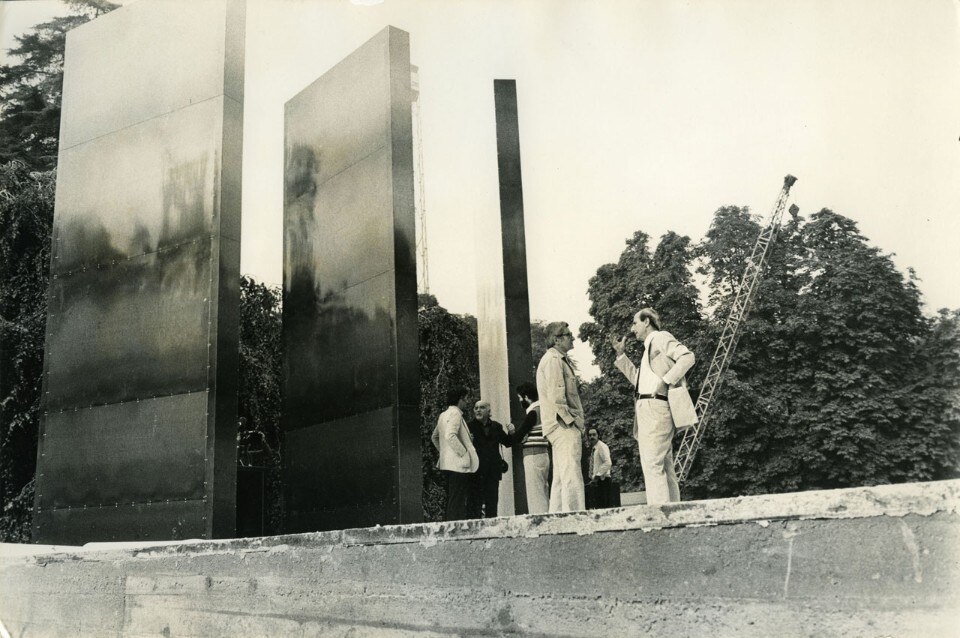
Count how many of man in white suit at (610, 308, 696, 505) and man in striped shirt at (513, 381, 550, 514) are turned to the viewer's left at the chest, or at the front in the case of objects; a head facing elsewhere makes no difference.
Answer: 2

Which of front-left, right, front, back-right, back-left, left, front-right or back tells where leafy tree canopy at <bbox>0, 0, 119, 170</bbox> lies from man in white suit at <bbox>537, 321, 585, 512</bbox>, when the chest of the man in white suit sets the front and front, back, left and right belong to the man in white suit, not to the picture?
back-left

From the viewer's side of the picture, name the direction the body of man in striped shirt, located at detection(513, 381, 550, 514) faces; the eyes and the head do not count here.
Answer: to the viewer's left

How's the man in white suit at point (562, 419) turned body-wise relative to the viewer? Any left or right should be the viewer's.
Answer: facing to the right of the viewer

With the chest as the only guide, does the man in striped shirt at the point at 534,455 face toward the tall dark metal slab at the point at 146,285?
yes

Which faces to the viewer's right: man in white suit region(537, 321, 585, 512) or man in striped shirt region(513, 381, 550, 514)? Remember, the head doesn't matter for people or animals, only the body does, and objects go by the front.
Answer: the man in white suit

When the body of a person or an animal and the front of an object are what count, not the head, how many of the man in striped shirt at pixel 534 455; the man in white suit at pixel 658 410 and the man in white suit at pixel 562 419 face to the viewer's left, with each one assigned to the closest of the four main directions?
2

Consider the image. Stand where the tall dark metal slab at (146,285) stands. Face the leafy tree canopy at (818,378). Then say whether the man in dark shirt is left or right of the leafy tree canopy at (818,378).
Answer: right

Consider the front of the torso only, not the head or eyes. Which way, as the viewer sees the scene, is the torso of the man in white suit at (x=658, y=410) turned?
to the viewer's left

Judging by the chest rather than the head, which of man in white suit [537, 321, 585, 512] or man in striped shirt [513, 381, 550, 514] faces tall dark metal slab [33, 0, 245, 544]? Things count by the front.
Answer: the man in striped shirt

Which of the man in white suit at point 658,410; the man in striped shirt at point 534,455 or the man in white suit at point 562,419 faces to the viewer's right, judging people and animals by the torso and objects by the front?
the man in white suit at point 562,419
